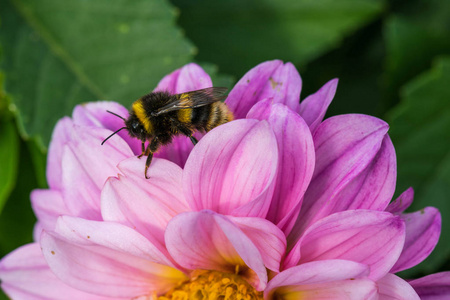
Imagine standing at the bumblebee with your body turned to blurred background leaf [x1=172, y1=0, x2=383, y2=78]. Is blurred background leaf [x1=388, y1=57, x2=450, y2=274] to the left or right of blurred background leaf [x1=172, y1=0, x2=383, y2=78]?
right

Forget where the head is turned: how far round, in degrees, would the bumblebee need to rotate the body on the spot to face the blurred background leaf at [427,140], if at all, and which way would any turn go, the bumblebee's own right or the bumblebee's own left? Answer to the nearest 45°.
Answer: approximately 135° to the bumblebee's own right

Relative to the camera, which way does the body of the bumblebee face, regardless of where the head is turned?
to the viewer's left

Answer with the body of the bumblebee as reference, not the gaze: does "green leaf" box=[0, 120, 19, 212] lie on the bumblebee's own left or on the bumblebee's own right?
on the bumblebee's own right

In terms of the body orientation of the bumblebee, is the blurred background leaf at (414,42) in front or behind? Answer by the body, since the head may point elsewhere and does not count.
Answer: behind
